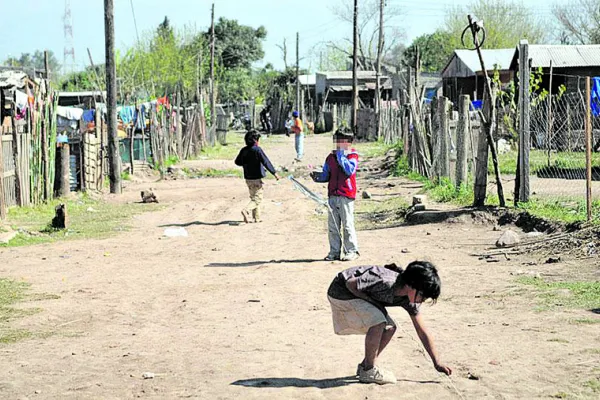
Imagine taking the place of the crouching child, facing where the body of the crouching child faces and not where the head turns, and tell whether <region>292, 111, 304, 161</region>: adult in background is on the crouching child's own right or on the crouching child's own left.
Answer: on the crouching child's own left

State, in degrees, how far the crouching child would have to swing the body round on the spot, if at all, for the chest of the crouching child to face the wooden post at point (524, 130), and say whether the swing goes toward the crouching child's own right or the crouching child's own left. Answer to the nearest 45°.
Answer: approximately 90° to the crouching child's own left

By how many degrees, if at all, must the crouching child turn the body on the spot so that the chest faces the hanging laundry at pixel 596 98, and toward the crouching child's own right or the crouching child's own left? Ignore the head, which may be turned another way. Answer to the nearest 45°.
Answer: approximately 90° to the crouching child's own left

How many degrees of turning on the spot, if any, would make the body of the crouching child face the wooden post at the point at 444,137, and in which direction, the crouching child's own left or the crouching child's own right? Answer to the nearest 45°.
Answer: approximately 90° to the crouching child's own left

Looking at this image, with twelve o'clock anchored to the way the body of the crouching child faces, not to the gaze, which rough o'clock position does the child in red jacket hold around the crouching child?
The child in red jacket is roughly at 9 o'clock from the crouching child.

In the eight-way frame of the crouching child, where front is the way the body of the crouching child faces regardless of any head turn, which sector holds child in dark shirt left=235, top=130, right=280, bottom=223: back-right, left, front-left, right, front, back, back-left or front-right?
left

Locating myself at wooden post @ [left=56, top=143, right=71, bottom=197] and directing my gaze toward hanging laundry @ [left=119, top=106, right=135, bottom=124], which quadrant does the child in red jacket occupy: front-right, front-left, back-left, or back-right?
back-right

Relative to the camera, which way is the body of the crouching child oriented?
to the viewer's right

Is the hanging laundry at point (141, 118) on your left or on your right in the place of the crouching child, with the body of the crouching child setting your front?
on your left

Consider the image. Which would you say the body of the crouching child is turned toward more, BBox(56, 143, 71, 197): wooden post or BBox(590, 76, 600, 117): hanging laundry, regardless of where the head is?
the hanging laundry

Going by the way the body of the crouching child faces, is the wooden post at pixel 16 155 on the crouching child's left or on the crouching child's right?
on the crouching child's left

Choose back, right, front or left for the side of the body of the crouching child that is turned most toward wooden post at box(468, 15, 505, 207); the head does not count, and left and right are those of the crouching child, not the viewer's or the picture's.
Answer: left
